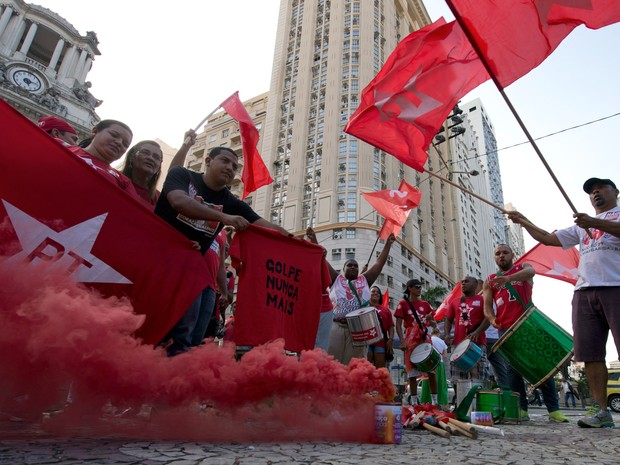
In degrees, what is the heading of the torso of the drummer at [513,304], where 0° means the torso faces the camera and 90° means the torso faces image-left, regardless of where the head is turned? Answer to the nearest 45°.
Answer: approximately 0°

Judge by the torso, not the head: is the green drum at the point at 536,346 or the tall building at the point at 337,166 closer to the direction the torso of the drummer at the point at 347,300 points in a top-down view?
the green drum

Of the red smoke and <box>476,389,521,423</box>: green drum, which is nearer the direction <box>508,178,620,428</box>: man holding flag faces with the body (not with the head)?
the red smoke

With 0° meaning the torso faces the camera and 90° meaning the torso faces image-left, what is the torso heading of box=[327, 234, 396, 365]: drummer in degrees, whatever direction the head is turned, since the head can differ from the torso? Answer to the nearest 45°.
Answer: approximately 0°

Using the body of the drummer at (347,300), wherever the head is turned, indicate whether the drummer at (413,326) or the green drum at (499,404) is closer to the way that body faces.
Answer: the green drum

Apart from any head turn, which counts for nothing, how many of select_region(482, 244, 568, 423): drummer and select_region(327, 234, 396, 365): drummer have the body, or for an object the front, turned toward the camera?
2

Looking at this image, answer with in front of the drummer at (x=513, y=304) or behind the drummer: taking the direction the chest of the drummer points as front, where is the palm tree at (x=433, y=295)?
behind

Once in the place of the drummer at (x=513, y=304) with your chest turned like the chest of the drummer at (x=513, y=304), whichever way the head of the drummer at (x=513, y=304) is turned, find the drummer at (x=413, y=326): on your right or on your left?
on your right

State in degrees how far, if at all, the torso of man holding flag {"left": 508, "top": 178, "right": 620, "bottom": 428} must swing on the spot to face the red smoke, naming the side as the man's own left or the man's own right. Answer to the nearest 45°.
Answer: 0° — they already face it

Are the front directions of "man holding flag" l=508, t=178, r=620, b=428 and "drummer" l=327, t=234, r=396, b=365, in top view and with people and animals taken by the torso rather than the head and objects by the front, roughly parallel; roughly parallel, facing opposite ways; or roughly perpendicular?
roughly perpendicular
